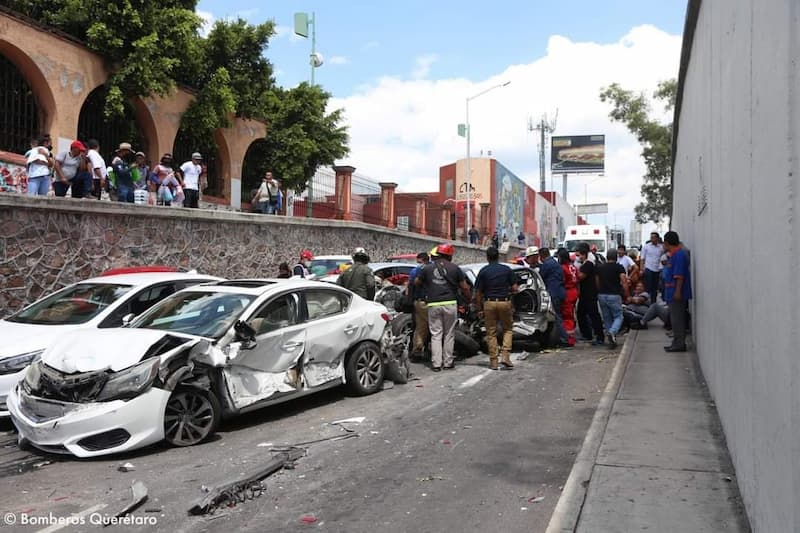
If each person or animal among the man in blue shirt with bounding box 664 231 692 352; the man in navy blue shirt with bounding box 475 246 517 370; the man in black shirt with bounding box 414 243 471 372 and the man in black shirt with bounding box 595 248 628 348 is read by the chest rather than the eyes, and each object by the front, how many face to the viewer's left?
1

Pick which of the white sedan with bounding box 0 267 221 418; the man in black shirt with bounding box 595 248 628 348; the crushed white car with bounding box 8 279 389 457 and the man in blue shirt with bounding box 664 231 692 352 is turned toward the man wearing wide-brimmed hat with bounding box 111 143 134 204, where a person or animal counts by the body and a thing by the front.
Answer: the man in blue shirt

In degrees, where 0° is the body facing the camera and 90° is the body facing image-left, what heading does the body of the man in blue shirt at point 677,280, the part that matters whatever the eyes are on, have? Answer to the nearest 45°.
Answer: approximately 90°

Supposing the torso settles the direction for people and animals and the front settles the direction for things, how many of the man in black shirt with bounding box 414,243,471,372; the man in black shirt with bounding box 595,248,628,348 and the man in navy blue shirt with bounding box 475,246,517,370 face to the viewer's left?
0

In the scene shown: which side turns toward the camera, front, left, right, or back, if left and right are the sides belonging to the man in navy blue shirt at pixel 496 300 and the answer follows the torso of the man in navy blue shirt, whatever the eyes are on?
back

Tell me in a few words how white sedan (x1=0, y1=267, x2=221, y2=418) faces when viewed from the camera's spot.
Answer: facing the viewer and to the left of the viewer

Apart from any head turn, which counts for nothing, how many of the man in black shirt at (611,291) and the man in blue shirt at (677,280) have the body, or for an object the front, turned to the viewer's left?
1

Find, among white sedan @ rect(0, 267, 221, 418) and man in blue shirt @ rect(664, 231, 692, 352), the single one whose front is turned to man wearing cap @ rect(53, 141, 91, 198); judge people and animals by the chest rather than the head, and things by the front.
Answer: the man in blue shirt

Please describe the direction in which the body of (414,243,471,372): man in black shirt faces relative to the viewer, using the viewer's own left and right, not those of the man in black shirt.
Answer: facing away from the viewer

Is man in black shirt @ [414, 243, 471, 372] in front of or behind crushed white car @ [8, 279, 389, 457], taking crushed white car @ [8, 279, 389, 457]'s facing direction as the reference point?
behind

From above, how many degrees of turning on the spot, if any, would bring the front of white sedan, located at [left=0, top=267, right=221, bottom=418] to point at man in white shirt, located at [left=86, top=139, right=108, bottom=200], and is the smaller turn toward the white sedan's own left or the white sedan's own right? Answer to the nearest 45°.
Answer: approximately 135° to the white sedan's own right

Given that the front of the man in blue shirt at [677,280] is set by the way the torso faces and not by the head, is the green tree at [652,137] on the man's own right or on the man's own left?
on the man's own right
